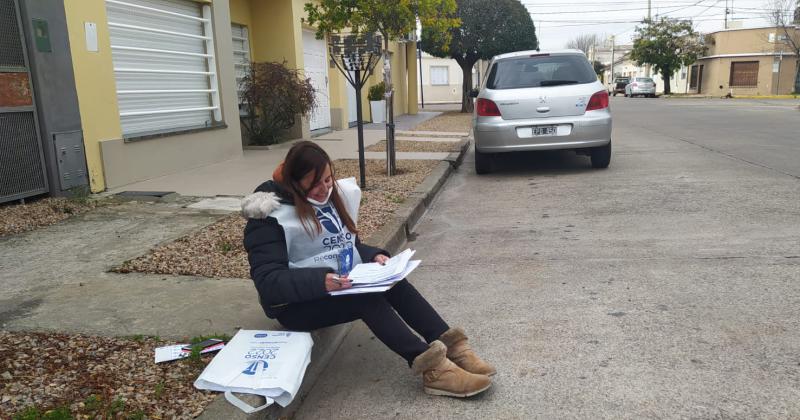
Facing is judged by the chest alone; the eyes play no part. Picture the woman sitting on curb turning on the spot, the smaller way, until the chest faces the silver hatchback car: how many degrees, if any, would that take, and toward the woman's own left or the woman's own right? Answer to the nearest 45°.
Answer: approximately 90° to the woman's own left

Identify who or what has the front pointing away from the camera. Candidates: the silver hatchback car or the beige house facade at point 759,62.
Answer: the silver hatchback car

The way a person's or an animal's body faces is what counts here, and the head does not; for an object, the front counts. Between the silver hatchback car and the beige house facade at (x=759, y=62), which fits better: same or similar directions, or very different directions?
very different directions

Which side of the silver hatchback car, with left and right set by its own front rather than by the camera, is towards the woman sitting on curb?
back

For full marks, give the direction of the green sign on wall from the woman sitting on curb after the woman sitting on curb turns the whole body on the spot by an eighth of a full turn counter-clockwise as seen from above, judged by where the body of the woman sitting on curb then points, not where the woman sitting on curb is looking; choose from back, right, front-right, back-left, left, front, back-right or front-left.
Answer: back-left

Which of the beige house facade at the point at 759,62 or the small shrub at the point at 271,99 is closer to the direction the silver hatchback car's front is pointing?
the beige house facade

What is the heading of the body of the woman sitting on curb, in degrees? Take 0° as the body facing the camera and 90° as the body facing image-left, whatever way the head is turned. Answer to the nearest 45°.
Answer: approximately 315°

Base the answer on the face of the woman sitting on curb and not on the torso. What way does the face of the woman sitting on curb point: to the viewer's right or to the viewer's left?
to the viewer's right

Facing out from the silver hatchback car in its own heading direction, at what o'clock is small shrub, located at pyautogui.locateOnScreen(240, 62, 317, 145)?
The small shrub is roughly at 10 o'clock from the silver hatchback car.

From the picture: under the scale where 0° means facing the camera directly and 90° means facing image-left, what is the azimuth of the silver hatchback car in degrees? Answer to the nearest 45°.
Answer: approximately 180°

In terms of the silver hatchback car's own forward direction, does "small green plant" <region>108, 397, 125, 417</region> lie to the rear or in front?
to the rear

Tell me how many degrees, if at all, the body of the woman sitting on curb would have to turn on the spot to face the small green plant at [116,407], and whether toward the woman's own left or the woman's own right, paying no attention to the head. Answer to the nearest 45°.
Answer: approximately 90° to the woman's own right
